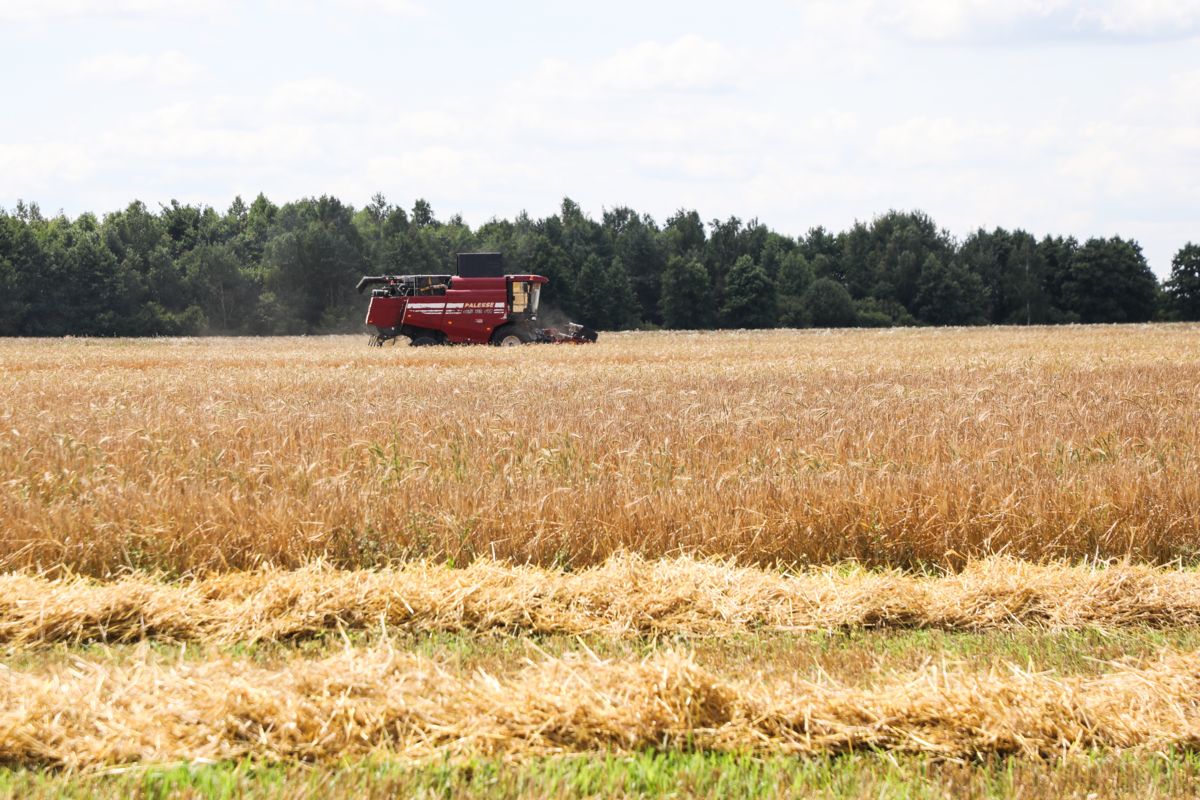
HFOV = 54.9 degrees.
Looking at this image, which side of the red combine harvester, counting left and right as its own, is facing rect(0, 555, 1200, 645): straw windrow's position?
right

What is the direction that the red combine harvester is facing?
to the viewer's right

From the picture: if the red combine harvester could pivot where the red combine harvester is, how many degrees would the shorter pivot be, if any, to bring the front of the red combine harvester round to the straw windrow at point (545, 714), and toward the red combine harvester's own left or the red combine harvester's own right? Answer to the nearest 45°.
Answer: approximately 90° to the red combine harvester's own right
